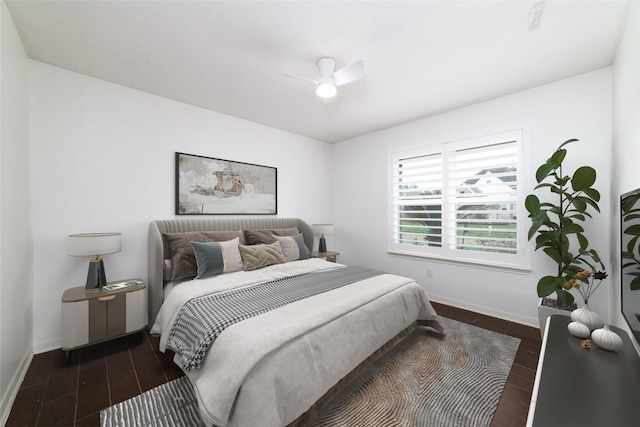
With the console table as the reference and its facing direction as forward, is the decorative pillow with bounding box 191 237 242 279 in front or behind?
in front

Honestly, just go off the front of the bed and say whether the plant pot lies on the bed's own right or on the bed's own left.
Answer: on the bed's own left

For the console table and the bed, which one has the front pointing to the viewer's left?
the console table

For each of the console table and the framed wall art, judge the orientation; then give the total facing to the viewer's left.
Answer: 1

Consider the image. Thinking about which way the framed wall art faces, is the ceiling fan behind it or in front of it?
in front

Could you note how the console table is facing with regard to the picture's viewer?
facing to the left of the viewer

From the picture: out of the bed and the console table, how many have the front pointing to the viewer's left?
1
